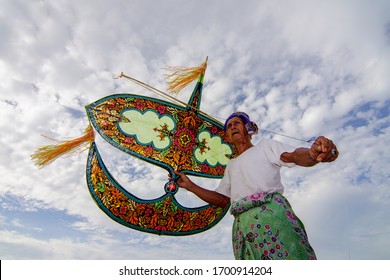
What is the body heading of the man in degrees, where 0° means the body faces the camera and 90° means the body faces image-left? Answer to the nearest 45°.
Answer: approximately 45°

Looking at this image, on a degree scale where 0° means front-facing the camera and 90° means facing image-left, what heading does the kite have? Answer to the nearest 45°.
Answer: approximately 0°
